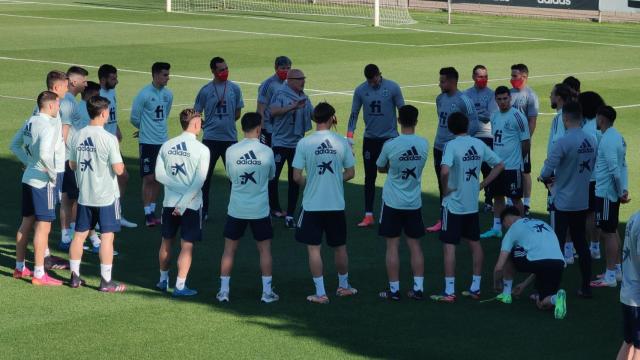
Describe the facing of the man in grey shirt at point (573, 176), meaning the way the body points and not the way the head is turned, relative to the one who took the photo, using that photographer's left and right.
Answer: facing away from the viewer and to the left of the viewer

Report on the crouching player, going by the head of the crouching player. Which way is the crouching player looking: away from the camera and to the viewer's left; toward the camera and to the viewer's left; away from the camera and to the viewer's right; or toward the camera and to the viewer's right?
away from the camera and to the viewer's left
